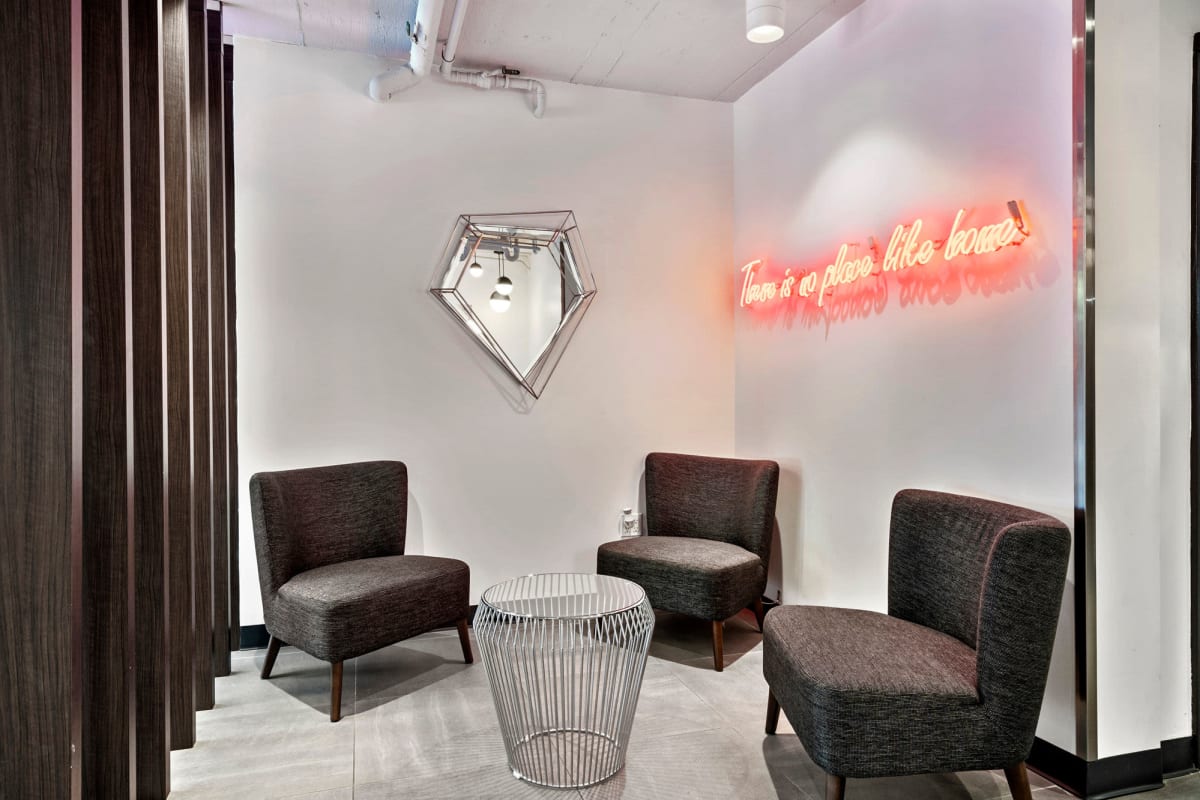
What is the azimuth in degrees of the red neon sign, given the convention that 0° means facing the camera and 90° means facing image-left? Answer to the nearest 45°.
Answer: approximately 45°

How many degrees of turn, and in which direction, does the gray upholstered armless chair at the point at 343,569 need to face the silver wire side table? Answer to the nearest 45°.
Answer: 0° — it already faces it

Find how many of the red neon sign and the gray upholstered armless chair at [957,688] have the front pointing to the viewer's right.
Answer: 0

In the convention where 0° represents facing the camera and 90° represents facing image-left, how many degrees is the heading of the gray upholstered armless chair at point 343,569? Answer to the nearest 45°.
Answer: approximately 315°

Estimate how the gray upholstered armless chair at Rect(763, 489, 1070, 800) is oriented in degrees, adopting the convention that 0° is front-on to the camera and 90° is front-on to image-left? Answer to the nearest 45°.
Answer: approximately 45°

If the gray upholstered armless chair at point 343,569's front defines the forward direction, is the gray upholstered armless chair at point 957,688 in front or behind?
in front

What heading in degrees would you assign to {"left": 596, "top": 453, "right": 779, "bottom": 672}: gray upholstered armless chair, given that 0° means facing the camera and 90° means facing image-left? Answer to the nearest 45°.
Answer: approximately 45°
